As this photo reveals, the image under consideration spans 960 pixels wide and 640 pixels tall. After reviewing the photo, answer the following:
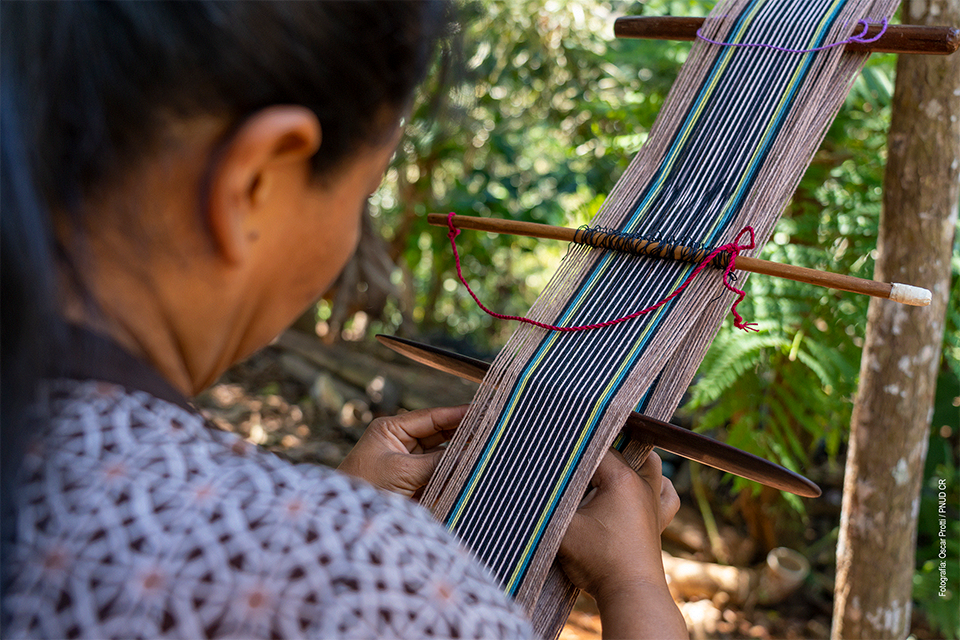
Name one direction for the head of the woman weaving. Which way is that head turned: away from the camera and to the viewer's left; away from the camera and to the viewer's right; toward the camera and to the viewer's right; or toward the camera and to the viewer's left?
away from the camera and to the viewer's right

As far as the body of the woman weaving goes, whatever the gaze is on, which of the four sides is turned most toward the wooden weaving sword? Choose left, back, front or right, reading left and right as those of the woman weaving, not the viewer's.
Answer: front

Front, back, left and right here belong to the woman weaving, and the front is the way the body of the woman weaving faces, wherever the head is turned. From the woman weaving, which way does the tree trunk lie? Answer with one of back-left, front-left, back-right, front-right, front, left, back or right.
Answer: front

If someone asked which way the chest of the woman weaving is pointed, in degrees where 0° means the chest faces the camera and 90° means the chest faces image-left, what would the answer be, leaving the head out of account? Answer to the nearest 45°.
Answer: approximately 225°
